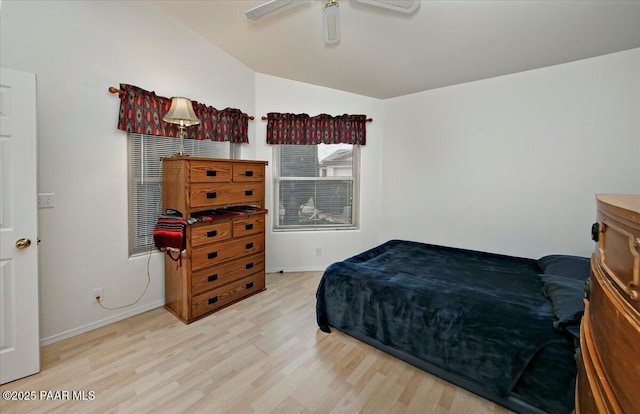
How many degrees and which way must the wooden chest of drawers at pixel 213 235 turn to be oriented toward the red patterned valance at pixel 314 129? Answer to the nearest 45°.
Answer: approximately 90° to its left

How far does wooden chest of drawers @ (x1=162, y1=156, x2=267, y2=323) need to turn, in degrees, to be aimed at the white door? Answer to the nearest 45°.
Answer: approximately 90° to its right

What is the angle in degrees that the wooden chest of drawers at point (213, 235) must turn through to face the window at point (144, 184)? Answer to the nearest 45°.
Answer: approximately 135° to its right

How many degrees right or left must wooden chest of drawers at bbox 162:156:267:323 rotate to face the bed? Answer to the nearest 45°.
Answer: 0° — it already faces it

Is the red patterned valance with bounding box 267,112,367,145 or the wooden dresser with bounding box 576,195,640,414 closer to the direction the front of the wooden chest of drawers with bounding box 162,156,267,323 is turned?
the wooden dresser

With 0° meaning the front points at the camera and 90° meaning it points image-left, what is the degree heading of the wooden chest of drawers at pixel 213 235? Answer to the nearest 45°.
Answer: approximately 315°

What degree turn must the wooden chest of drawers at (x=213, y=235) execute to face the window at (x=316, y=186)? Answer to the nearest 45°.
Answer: approximately 90° to its left

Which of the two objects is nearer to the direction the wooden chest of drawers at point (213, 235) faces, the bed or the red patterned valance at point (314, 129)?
the bed

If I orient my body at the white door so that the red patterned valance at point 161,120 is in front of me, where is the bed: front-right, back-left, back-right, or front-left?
front-right
